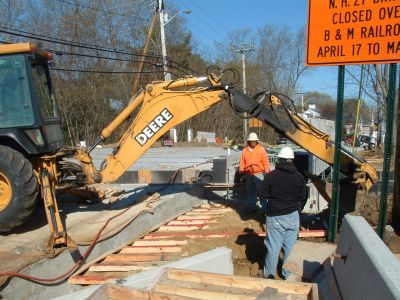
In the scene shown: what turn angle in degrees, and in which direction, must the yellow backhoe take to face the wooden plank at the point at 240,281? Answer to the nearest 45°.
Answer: approximately 135° to its left

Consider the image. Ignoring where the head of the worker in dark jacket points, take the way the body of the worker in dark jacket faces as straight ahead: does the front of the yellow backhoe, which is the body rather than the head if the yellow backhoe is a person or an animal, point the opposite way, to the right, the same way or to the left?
to the left

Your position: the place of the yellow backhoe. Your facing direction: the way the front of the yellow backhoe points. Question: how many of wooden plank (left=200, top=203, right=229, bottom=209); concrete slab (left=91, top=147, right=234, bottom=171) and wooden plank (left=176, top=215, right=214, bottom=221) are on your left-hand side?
0

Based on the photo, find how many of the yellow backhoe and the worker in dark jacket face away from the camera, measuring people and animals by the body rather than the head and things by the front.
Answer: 1

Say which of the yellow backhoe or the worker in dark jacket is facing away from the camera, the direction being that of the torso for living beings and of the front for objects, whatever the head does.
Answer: the worker in dark jacket

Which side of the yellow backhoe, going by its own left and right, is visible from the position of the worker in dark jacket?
back

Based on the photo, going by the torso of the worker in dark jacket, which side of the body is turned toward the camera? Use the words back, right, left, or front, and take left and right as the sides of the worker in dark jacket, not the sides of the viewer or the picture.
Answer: back

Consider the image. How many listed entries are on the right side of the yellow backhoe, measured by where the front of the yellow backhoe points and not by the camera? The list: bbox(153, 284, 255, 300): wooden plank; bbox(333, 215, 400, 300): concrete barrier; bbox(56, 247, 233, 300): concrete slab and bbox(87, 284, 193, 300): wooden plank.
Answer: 0

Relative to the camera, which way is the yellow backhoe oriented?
to the viewer's left

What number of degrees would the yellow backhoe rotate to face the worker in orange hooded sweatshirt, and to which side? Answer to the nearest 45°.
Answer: approximately 135° to its right

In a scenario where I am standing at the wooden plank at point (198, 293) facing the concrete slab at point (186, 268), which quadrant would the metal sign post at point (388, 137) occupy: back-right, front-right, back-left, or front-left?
front-right

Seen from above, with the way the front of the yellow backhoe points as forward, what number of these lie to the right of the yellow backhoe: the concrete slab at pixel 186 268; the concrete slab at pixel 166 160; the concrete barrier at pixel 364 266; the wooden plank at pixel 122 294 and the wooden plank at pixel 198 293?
1

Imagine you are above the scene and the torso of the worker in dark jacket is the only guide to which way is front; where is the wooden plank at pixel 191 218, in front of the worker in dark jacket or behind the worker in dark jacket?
in front

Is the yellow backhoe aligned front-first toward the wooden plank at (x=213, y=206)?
no
